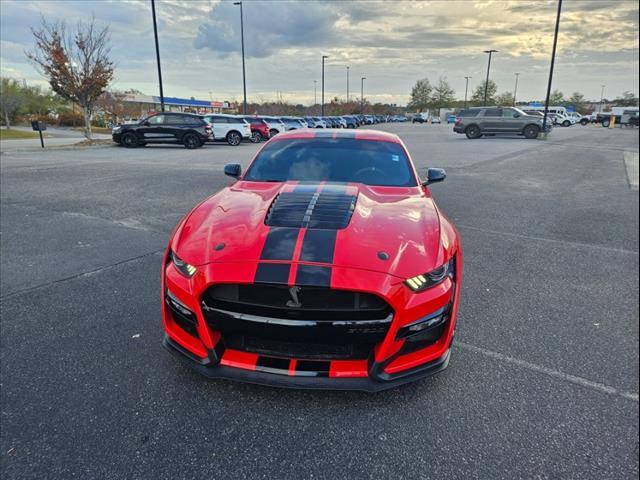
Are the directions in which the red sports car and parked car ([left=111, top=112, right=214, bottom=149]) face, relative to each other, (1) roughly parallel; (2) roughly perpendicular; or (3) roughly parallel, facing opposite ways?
roughly perpendicular

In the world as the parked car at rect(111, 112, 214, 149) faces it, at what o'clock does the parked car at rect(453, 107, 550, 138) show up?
the parked car at rect(453, 107, 550, 138) is roughly at 6 o'clock from the parked car at rect(111, 112, 214, 149).

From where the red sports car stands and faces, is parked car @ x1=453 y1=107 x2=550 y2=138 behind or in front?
behind

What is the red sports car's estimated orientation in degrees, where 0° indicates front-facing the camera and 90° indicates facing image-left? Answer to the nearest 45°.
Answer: approximately 0°

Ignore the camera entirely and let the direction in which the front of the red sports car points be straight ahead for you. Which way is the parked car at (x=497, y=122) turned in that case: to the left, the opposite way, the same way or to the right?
to the left

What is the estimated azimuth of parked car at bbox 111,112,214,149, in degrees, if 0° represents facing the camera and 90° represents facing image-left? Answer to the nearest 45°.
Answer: approximately 90°

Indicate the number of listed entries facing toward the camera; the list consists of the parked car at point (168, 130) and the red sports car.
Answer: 1

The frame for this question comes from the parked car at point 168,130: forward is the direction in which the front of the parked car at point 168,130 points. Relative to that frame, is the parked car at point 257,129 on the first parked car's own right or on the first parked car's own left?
on the first parked car's own right

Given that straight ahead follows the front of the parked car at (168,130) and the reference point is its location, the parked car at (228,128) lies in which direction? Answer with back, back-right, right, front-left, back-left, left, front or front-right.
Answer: back-right

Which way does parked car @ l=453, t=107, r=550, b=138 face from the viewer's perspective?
to the viewer's right

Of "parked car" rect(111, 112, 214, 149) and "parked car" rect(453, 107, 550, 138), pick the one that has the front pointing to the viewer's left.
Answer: "parked car" rect(111, 112, 214, 149)
